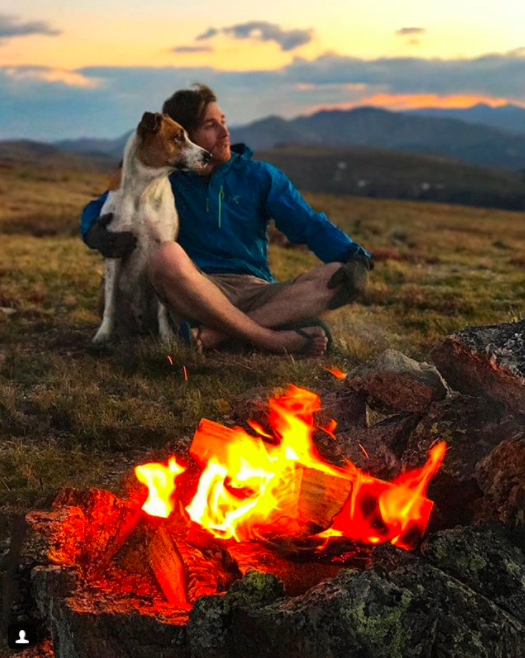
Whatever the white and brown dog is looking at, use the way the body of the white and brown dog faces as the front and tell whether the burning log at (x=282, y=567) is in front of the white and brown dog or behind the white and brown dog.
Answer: in front

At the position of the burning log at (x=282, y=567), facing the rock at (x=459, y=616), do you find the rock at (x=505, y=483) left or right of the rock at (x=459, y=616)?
left

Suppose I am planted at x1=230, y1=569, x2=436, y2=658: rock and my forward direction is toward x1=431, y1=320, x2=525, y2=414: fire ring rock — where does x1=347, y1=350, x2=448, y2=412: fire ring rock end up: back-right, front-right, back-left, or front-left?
front-left

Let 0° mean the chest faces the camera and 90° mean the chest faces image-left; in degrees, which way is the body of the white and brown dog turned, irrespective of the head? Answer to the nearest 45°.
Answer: approximately 315°

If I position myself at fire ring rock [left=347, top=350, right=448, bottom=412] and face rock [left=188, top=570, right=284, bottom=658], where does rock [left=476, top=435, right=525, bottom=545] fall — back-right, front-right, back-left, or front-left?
front-left
